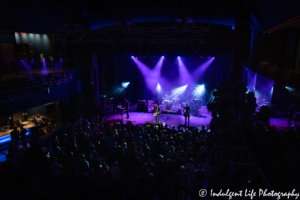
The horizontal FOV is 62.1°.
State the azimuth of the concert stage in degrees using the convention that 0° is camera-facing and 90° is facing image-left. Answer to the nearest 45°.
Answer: approximately 0°

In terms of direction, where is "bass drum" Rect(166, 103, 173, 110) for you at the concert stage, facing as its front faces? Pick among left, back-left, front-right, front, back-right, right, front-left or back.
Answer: back
